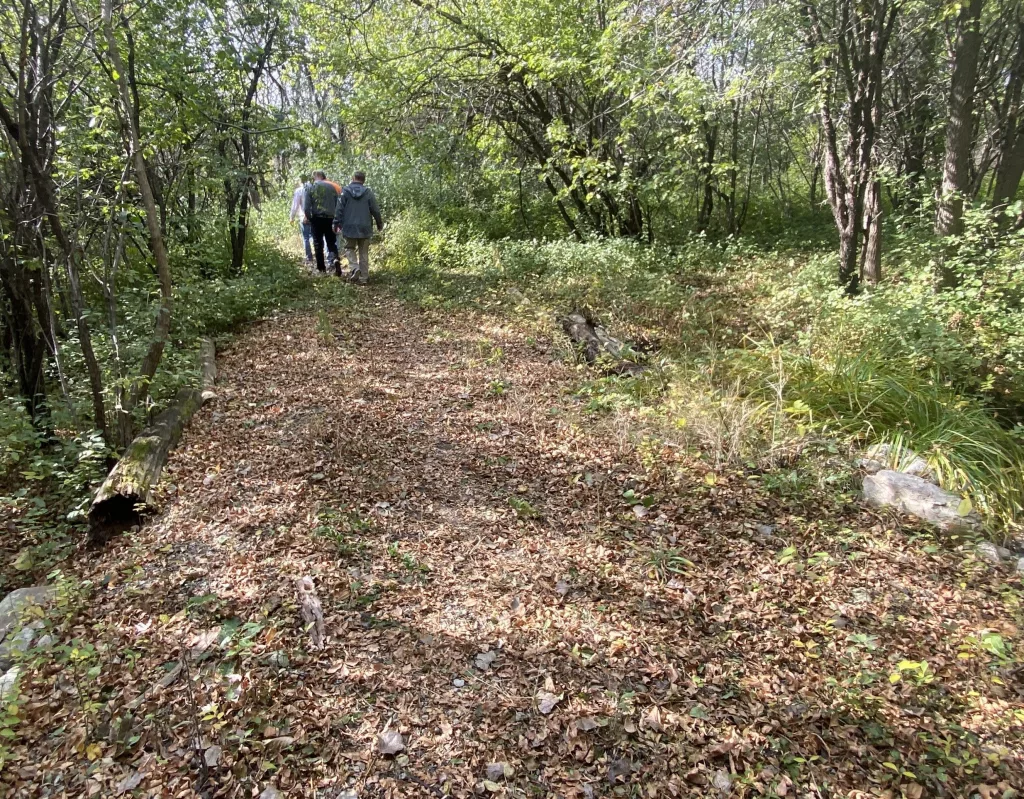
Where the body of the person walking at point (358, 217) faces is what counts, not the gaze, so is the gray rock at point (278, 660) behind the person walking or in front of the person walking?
behind

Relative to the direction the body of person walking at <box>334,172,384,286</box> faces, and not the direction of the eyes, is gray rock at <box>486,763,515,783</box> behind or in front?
behind

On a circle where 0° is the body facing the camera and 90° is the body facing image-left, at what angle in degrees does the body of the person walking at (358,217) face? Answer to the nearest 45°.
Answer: approximately 180°

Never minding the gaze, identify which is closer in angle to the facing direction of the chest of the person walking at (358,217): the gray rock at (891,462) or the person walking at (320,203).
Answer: the person walking

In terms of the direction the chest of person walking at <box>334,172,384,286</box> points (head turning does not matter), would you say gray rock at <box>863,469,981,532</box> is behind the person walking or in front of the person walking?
behind

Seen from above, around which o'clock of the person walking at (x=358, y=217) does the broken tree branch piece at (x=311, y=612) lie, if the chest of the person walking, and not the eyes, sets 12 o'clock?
The broken tree branch piece is roughly at 6 o'clock from the person walking.

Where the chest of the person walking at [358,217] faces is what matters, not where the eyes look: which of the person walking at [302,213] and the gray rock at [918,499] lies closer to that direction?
the person walking

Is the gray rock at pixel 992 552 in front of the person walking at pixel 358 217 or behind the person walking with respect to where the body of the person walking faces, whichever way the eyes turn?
behind

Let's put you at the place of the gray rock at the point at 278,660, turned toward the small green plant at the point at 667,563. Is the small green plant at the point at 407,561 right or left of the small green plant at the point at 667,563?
left

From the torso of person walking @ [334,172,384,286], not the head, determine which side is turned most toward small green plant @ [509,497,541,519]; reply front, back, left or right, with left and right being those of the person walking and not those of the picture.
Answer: back

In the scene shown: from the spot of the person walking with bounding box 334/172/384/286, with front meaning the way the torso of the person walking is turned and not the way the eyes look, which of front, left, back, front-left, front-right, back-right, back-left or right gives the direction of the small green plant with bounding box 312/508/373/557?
back

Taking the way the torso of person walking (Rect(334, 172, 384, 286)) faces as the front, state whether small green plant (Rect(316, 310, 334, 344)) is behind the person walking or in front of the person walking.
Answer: behind

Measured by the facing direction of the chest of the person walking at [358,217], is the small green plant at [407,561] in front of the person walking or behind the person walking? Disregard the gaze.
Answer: behind
